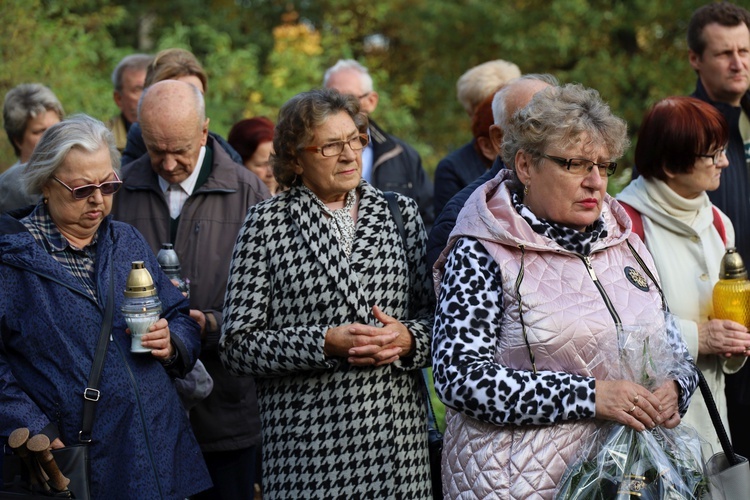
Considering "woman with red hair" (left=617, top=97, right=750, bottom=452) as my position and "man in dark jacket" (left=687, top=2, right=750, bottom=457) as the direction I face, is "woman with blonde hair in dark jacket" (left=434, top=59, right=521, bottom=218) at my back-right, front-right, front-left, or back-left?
front-left

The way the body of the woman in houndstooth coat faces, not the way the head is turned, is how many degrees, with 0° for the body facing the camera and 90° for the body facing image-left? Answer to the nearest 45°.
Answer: approximately 315°

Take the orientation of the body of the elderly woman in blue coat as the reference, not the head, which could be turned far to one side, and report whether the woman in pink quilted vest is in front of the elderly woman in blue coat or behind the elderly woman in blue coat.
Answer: in front

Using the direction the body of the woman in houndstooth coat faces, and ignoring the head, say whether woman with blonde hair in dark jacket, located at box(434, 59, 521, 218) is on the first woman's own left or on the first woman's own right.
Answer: on the first woman's own left

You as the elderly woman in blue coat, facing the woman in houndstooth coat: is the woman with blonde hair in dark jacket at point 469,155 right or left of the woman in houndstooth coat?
left

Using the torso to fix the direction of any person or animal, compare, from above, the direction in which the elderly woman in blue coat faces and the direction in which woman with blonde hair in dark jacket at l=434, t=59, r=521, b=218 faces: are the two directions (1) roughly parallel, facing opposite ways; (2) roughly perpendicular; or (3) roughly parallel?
roughly parallel

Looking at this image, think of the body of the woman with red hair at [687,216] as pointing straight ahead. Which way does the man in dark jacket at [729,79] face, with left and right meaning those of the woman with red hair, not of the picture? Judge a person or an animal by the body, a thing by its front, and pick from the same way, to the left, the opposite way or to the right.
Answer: the same way

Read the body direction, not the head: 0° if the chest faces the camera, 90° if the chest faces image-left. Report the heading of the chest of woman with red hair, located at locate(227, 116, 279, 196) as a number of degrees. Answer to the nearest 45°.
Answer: approximately 315°

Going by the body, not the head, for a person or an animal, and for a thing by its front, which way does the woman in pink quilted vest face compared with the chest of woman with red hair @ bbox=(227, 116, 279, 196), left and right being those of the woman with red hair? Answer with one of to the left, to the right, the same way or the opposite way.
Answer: the same way

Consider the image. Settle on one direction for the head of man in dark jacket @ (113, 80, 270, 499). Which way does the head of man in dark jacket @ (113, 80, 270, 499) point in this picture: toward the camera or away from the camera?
toward the camera
